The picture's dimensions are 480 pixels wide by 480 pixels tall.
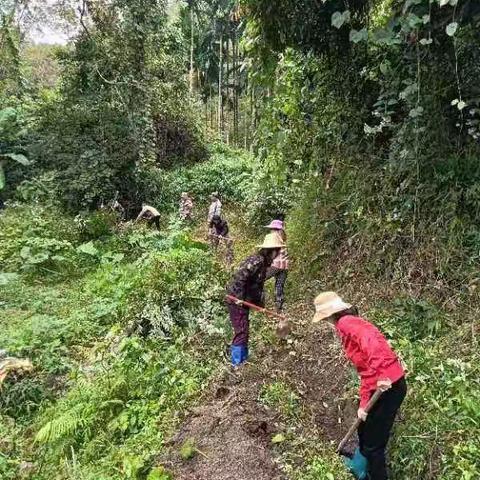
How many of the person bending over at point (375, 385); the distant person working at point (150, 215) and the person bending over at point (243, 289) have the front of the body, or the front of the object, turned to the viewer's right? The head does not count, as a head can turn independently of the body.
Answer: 1

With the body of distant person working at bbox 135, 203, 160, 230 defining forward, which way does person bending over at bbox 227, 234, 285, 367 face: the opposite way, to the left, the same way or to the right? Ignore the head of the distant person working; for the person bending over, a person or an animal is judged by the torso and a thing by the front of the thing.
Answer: the opposite way

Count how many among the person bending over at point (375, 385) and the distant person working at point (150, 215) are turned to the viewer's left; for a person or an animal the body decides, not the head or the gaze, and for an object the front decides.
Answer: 2

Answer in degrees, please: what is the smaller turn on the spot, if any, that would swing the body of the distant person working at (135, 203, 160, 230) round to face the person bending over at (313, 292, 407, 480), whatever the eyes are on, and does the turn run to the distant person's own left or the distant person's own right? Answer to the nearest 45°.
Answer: approximately 90° to the distant person's own left

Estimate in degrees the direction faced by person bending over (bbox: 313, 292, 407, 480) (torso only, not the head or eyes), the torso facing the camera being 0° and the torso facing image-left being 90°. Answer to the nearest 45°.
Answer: approximately 90°

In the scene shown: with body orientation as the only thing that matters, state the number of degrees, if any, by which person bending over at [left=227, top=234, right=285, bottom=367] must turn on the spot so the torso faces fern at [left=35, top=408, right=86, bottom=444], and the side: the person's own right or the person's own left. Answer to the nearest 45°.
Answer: approximately 180°

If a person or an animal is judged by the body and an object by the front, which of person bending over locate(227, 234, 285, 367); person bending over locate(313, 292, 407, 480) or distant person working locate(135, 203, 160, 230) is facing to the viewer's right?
person bending over locate(227, 234, 285, 367)

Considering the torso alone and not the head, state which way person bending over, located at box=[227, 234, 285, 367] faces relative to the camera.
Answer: to the viewer's right

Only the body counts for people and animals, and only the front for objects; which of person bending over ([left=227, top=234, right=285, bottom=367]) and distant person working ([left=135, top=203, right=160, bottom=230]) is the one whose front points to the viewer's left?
the distant person working

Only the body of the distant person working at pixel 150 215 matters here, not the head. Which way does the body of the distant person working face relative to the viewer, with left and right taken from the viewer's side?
facing to the left of the viewer

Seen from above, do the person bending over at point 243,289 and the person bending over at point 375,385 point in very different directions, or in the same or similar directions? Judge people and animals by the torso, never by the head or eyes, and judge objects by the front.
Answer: very different directions

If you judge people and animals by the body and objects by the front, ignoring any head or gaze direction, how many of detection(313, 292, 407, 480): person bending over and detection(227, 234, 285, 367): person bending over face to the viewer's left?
1

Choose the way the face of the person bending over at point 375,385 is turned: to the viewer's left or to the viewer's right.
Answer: to the viewer's left
